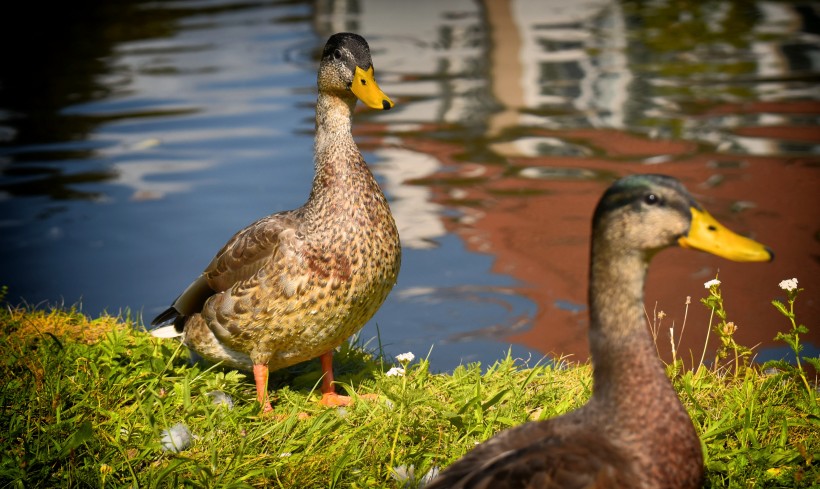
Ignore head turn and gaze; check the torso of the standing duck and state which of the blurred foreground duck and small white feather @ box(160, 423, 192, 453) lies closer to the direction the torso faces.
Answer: the blurred foreground duck

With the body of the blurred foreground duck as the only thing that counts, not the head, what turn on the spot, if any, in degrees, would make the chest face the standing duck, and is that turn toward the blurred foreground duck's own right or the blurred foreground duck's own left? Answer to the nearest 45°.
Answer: approximately 135° to the blurred foreground duck's own left

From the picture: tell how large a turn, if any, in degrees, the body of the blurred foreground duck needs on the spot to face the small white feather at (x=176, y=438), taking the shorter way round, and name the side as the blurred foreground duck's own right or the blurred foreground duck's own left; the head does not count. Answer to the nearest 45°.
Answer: approximately 180°

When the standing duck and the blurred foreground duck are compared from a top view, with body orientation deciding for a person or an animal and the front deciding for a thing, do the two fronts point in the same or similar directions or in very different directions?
same or similar directions

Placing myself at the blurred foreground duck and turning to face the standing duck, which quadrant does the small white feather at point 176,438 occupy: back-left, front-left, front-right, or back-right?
front-left

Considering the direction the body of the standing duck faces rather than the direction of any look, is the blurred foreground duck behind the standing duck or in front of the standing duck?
in front

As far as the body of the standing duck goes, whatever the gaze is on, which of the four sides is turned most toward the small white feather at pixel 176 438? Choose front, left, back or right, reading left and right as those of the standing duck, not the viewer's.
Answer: right

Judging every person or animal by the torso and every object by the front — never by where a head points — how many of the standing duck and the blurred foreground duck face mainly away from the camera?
0

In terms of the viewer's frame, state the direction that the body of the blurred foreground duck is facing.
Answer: to the viewer's right

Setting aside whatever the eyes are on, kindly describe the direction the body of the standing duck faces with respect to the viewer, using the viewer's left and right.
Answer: facing the viewer and to the right of the viewer
